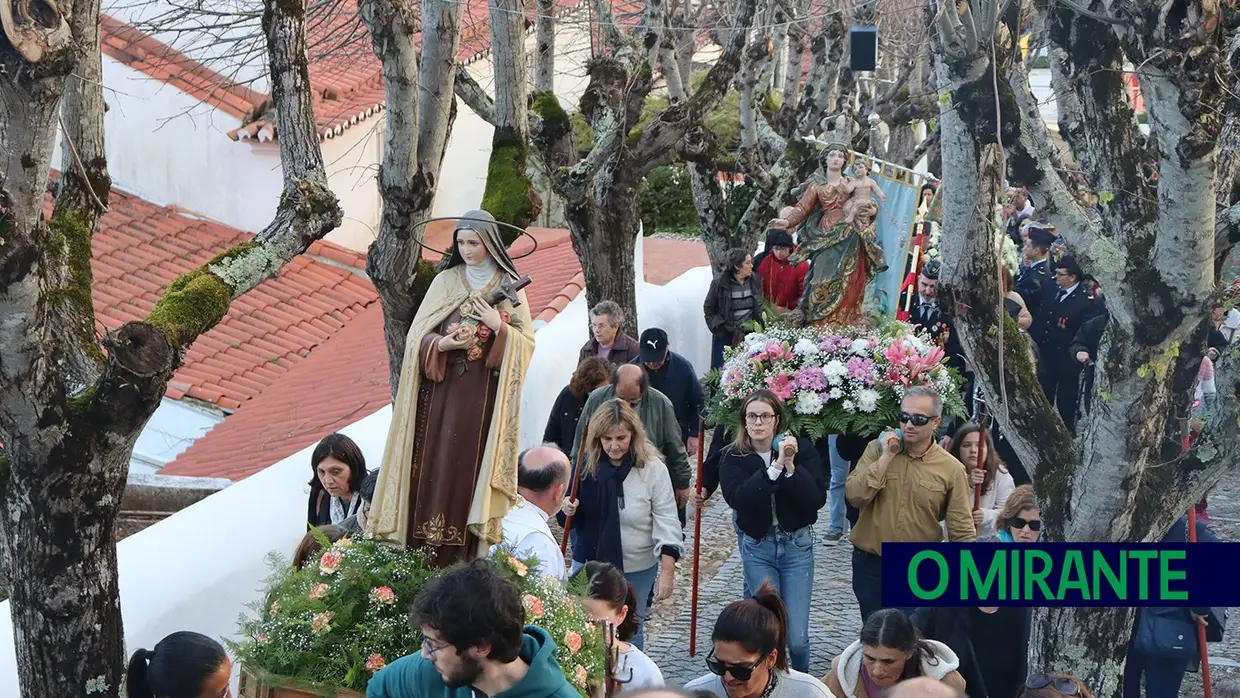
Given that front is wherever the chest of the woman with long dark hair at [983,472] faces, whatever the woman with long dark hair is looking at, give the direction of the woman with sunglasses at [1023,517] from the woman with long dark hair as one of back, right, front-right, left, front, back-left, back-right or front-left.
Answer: front-left

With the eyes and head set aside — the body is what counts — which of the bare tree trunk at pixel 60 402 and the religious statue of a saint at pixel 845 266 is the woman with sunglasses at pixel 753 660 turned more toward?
the bare tree trunk

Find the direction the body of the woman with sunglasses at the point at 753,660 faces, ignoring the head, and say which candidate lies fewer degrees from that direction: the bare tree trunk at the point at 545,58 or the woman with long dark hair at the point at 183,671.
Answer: the woman with long dark hair

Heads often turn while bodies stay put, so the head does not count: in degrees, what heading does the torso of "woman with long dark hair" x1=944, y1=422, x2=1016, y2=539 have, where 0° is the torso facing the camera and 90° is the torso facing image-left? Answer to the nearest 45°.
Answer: approximately 45°

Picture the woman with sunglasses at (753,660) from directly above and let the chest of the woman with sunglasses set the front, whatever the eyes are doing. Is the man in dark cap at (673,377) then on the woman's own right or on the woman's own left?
on the woman's own right

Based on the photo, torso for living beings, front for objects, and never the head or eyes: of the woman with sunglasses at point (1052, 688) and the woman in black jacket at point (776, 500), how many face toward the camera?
2
